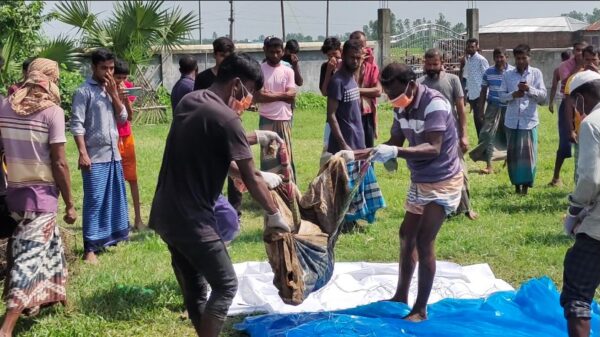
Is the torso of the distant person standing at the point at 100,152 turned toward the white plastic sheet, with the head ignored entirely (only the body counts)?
yes

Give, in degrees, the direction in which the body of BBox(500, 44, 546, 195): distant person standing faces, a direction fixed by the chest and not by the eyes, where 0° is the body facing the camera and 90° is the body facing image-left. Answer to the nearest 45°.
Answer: approximately 0°

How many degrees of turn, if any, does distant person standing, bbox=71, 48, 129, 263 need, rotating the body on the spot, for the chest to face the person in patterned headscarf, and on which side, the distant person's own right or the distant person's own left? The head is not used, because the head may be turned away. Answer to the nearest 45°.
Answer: approximately 45° to the distant person's own right

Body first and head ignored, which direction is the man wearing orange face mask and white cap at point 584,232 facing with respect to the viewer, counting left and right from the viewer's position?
facing to the left of the viewer

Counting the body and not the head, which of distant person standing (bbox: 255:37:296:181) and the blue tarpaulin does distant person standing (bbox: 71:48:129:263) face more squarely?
the blue tarpaulin

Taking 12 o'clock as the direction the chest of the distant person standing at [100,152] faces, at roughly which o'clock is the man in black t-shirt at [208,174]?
The man in black t-shirt is roughly at 1 o'clock from the distant person standing.
